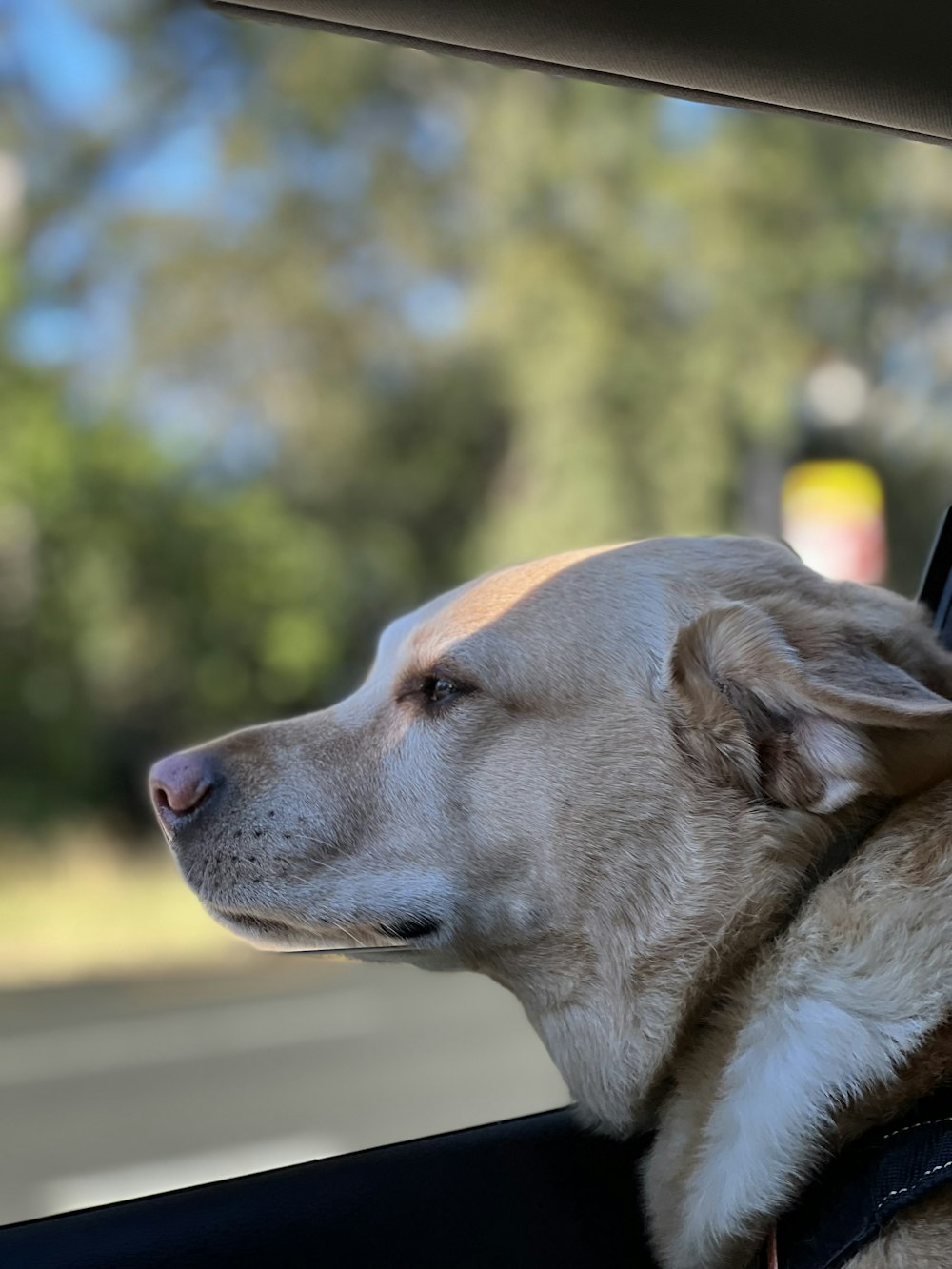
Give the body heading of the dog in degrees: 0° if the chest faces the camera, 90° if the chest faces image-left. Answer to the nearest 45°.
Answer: approximately 90°
